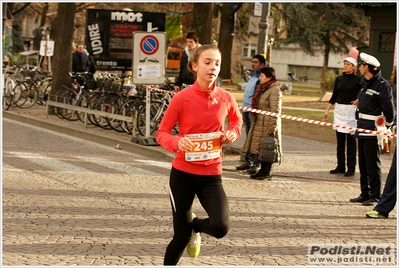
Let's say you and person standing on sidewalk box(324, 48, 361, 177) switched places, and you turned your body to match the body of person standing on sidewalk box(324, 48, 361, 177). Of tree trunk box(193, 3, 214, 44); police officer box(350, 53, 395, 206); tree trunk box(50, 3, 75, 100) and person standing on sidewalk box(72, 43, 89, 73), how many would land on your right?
3

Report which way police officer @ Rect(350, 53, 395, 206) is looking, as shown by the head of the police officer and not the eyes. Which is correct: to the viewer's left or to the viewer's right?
to the viewer's left

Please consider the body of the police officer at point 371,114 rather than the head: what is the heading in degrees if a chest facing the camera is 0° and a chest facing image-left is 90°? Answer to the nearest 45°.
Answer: approximately 90°

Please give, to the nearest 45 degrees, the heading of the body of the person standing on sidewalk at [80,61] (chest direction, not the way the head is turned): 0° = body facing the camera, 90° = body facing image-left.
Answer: approximately 0°

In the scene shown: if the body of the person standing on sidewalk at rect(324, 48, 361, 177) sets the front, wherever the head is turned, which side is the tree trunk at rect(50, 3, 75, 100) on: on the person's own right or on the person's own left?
on the person's own right

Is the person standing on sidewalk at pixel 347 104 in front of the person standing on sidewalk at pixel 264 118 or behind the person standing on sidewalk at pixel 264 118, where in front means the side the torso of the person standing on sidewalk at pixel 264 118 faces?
behind

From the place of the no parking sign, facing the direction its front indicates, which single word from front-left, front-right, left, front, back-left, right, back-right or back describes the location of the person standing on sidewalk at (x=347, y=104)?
front-left

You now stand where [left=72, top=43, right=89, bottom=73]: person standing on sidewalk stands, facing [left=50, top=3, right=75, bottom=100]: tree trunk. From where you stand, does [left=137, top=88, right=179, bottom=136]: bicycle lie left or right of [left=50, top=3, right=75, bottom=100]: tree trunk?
left

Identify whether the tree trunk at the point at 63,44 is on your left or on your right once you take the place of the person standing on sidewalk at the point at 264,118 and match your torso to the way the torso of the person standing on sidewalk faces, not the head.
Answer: on your right
